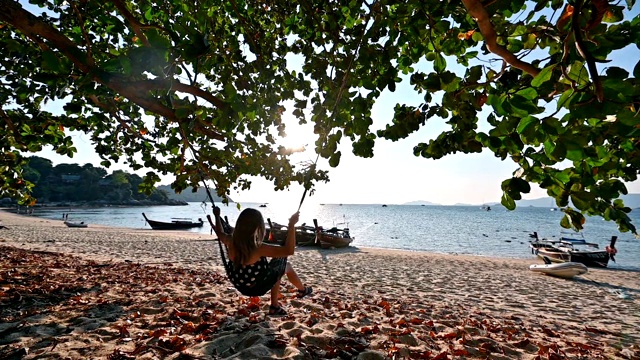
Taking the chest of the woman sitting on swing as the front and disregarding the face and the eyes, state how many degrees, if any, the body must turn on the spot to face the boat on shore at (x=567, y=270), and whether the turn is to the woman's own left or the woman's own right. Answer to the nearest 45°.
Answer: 0° — they already face it

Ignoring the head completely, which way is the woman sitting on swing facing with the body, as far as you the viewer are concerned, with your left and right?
facing away from the viewer and to the right of the viewer
